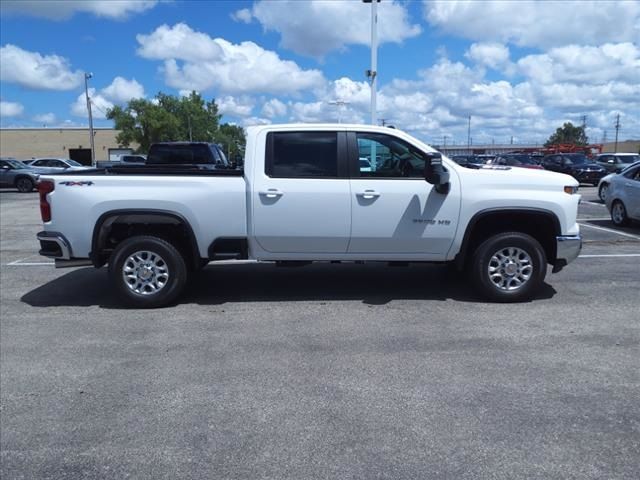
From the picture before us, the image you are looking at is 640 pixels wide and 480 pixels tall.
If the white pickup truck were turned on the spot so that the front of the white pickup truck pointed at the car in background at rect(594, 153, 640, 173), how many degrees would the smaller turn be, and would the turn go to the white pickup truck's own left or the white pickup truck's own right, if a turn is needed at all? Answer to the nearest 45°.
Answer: approximately 45° to the white pickup truck's own left

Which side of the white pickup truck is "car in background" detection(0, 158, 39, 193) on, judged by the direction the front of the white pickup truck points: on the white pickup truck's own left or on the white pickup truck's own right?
on the white pickup truck's own left

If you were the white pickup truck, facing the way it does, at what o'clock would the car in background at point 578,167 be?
The car in background is roughly at 10 o'clock from the white pickup truck.

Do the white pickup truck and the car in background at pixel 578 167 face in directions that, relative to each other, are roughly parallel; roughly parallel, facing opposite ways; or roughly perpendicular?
roughly perpendicular

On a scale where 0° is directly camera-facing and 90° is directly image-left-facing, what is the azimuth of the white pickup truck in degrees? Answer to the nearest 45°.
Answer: approximately 270°

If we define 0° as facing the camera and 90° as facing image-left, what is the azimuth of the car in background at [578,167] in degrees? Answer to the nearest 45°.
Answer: approximately 315°

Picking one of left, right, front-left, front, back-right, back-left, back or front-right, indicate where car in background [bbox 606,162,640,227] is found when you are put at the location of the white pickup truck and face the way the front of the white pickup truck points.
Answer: front-left

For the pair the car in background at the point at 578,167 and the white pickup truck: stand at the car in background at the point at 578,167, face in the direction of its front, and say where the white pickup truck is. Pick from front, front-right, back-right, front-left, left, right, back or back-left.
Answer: front-right

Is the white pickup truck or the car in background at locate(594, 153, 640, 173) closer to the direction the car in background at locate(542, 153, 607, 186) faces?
the white pickup truck
